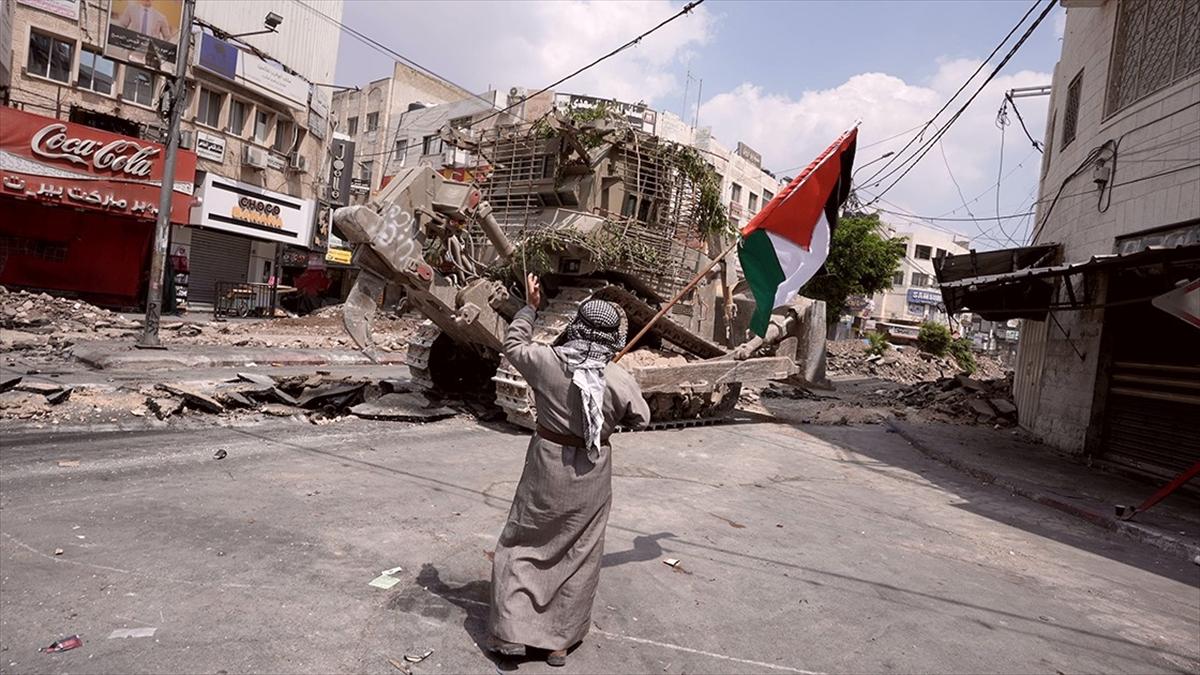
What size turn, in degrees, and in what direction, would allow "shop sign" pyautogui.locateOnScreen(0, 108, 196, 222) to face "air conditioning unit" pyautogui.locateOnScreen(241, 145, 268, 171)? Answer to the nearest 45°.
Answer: approximately 90° to its left

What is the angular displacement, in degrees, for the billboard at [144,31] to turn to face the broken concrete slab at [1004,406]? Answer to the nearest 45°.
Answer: approximately 45° to its left

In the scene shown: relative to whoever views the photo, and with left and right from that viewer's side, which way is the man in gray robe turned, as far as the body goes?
facing away from the viewer

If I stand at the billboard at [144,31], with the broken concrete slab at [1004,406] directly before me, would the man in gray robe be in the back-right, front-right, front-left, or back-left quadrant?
front-right

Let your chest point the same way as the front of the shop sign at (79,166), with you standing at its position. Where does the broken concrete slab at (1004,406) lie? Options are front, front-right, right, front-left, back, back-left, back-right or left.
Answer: front

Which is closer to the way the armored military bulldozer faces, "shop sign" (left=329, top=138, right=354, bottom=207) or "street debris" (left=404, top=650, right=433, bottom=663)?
the shop sign

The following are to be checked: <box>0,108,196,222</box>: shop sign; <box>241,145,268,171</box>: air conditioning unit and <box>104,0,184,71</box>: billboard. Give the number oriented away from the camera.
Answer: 0

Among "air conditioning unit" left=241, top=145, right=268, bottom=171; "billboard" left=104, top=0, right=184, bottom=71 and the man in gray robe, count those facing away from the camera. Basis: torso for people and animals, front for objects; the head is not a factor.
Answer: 1

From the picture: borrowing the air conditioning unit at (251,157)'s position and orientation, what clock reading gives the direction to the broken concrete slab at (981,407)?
The broken concrete slab is roughly at 12 o'clock from the air conditioning unit.

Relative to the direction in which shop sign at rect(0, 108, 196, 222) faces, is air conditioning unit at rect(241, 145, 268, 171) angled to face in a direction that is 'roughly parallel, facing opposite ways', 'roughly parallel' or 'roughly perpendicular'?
roughly parallel

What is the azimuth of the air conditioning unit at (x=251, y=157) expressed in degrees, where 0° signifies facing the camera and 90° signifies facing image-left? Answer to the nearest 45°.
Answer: approximately 315°

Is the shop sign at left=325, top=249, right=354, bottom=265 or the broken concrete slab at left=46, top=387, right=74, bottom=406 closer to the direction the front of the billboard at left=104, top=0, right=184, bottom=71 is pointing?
the broken concrete slab

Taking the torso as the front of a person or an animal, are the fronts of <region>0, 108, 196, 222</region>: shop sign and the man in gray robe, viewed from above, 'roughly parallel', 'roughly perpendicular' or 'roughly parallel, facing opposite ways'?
roughly perpendicular

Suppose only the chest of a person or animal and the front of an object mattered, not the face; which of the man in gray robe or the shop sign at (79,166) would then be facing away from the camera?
the man in gray robe

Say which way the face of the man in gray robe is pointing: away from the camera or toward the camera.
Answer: away from the camera
